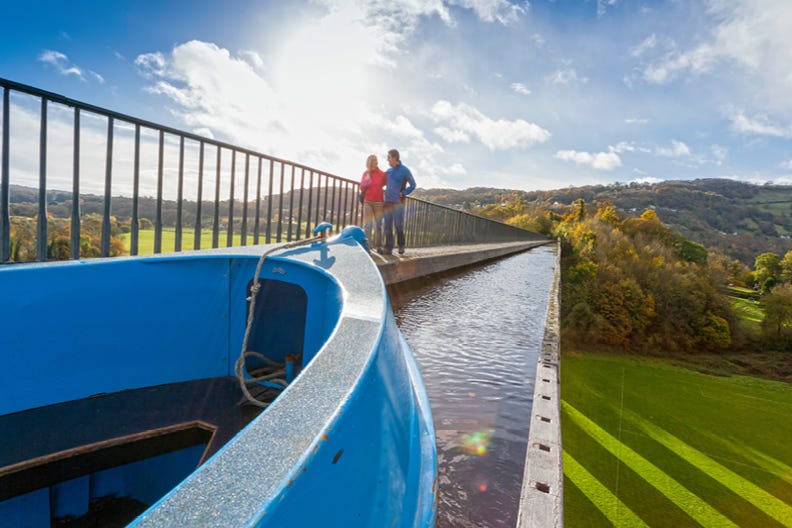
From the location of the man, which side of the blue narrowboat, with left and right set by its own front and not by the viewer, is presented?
front

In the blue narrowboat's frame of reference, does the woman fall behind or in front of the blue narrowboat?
in front

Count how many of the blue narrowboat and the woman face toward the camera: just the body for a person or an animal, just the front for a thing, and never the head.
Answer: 1

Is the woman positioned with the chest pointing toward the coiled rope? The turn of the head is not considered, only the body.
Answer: yes

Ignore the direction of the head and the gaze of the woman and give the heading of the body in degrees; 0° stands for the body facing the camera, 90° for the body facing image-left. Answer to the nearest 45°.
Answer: approximately 0°

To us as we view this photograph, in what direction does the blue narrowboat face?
facing away from the viewer and to the right of the viewer

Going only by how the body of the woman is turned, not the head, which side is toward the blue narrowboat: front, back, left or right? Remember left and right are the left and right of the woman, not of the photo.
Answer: front
